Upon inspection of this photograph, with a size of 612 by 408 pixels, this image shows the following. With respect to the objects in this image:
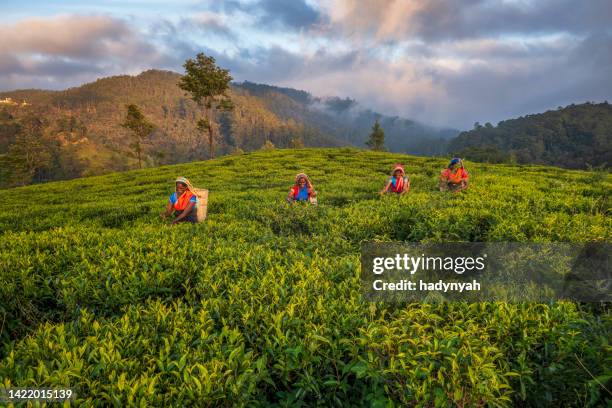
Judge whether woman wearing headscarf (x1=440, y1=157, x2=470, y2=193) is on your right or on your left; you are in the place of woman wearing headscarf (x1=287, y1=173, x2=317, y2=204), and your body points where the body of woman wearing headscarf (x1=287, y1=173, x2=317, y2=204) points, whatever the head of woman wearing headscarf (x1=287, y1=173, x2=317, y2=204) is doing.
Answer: on your left

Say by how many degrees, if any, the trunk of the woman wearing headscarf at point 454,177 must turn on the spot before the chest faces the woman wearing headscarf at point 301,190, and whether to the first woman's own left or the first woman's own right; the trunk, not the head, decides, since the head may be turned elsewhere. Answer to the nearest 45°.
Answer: approximately 45° to the first woman's own right

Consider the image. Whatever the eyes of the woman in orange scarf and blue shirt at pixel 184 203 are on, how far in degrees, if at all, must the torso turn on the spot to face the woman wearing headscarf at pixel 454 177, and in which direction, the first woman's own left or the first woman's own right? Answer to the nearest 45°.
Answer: approximately 135° to the first woman's own left

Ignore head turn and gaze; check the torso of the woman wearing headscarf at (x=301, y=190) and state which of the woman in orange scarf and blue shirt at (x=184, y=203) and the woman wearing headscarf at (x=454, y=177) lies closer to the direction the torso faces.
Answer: the woman in orange scarf and blue shirt

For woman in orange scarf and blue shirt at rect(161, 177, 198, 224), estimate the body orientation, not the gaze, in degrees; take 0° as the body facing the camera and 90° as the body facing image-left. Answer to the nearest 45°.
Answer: approximately 45°

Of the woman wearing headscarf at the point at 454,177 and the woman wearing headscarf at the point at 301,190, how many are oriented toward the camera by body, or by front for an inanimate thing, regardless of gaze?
2

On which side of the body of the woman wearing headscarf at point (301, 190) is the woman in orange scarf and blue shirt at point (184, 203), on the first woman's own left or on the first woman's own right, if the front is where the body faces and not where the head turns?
on the first woman's own right

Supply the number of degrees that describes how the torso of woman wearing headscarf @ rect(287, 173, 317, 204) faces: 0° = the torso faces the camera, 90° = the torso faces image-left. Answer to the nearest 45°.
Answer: approximately 0°

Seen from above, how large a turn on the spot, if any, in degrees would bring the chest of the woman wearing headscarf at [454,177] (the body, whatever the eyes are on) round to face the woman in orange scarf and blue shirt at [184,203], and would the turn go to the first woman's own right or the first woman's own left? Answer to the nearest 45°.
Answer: approximately 45° to the first woman's own right
